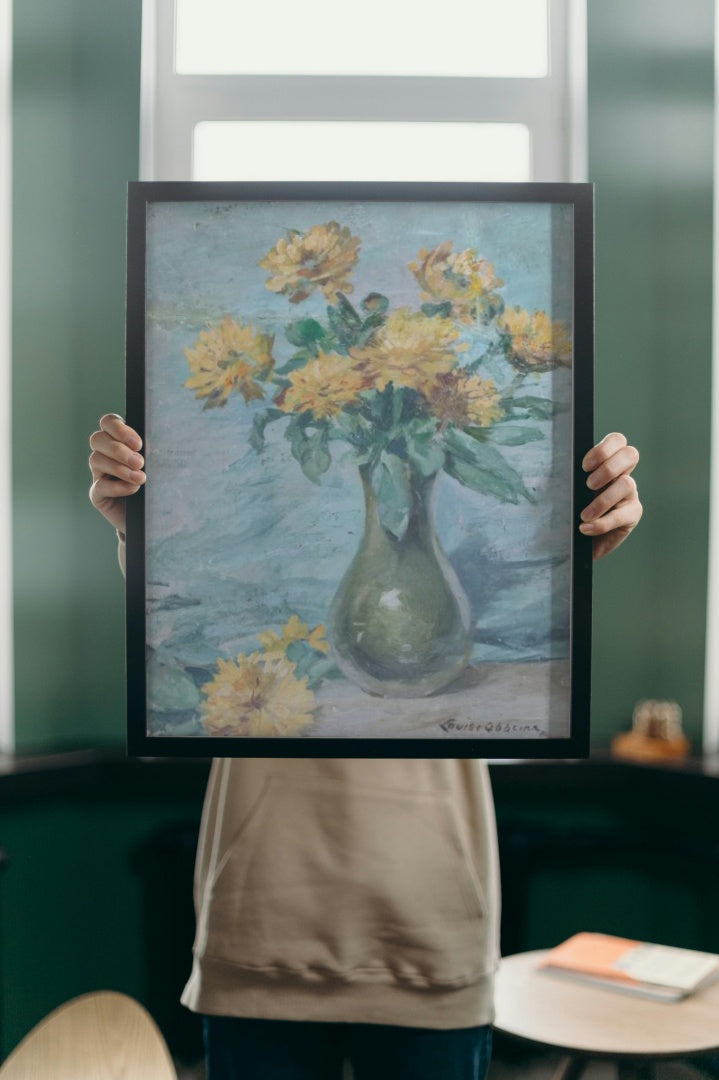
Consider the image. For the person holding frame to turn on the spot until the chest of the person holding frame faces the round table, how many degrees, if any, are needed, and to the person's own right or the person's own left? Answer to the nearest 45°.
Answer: approximately 135° to the person's own left

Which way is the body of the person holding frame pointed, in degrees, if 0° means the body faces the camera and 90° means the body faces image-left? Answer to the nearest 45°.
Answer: approximately 0°
